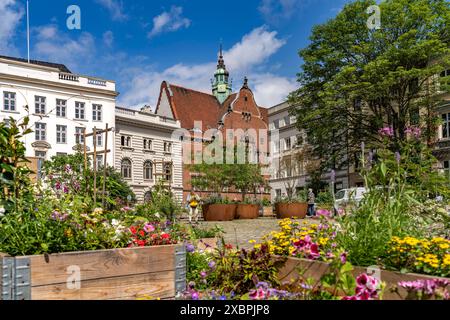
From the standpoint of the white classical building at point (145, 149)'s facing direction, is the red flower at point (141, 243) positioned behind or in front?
in front

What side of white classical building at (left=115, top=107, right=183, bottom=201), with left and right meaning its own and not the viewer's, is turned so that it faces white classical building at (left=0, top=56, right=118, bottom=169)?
right

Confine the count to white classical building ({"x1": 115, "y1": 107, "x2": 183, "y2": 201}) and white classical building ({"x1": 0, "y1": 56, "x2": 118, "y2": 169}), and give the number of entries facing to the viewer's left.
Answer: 0

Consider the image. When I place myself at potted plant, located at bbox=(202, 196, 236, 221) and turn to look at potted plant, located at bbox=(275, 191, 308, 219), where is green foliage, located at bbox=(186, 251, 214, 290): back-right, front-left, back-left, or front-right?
back-right

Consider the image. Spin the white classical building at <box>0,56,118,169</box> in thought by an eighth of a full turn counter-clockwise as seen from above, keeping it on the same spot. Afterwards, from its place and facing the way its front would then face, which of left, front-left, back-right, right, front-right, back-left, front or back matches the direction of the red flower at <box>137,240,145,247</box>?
right

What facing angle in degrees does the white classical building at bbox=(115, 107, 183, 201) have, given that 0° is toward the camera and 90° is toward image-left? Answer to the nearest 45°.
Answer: approximately 315°

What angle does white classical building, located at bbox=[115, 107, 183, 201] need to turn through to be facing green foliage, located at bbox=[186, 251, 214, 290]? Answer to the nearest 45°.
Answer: approximately 45° to its right

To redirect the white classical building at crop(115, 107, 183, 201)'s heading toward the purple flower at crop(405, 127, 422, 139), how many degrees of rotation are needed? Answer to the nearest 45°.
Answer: approximately 45° to its right

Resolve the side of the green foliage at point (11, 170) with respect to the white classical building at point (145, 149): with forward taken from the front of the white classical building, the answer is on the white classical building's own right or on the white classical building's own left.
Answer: on the white classical building's own right

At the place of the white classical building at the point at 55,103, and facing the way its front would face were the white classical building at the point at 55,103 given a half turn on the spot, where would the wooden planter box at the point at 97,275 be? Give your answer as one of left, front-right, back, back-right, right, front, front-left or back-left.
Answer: back-left

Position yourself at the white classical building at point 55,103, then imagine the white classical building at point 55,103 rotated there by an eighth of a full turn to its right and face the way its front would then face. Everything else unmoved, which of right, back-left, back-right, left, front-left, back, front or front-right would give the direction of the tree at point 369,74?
front-left

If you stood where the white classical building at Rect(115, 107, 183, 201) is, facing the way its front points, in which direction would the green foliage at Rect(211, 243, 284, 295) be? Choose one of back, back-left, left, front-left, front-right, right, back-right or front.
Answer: front-right

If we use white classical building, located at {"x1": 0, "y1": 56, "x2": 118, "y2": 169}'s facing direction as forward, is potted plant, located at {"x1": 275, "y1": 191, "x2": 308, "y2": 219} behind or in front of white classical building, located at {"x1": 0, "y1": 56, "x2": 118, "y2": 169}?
in front

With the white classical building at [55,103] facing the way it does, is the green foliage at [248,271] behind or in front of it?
in front

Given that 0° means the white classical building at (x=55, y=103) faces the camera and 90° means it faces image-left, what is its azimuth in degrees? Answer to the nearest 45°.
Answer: approximately 315°
